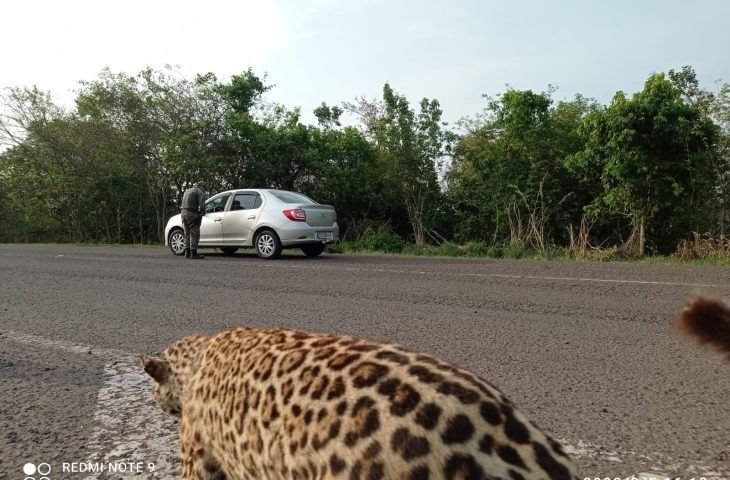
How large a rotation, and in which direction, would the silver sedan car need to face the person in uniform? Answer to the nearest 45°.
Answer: approximately 45° to its left

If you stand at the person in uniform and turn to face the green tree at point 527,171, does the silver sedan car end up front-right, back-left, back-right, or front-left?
front-right

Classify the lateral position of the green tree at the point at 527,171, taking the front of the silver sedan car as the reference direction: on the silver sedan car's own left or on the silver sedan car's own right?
on the silver sedan car's own right

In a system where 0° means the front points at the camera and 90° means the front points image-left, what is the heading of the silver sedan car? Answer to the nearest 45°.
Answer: approximately 135°

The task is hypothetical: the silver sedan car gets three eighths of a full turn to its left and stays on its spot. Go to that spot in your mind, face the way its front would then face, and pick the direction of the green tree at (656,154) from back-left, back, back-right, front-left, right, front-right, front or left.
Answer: left
